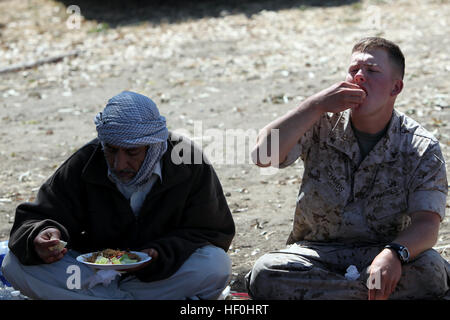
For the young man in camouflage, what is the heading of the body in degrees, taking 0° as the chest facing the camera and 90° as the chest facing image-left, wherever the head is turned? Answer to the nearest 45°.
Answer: approximately 0°

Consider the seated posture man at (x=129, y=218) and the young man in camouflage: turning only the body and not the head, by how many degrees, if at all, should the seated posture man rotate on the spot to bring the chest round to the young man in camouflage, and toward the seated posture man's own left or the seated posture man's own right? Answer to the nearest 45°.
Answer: approximately 90° to the seated posture man's own left

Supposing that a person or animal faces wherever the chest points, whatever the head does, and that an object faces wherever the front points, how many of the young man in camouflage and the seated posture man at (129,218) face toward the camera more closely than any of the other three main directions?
2

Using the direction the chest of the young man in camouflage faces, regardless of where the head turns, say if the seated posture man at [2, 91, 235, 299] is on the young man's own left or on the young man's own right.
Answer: on the young man's own right

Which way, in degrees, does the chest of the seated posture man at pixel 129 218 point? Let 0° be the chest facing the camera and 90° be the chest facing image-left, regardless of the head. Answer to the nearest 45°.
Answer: approximately 0°
